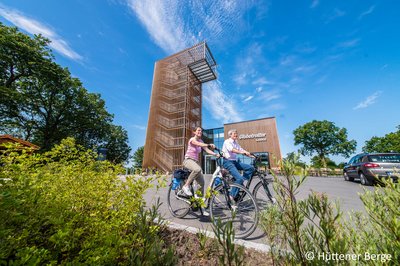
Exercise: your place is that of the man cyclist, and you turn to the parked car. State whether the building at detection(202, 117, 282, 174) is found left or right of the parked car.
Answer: left

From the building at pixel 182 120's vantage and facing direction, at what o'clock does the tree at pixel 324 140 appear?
The tree is roughly at 8 o'clock from the building.

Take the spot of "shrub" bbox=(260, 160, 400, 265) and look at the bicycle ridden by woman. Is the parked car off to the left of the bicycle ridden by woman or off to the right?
right

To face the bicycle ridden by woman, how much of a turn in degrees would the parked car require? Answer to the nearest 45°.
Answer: approximately 135° to its left
